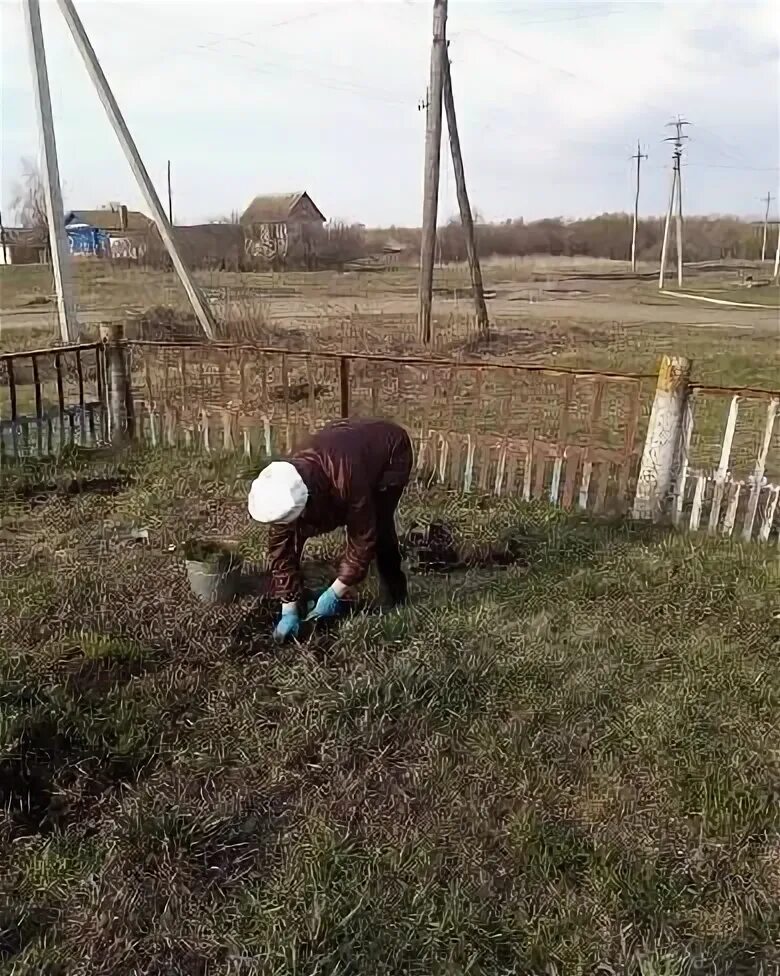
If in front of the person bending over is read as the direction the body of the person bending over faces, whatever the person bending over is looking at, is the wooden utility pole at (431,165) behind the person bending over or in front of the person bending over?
behind

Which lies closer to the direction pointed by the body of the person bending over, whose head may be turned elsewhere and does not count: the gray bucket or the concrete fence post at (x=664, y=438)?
the gray bucket

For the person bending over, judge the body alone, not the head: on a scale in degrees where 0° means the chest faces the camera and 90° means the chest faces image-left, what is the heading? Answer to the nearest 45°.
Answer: approximately 45°

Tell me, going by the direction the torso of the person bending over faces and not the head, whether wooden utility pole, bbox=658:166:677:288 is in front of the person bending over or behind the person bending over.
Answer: behind

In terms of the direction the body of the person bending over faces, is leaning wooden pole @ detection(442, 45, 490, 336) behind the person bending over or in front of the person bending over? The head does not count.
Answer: behind

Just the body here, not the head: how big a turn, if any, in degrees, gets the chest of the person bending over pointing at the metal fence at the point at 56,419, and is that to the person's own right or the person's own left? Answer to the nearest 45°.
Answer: approximately 90° to the person's own right

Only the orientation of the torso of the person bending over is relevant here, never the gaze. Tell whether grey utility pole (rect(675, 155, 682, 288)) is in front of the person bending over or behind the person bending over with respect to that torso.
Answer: behind

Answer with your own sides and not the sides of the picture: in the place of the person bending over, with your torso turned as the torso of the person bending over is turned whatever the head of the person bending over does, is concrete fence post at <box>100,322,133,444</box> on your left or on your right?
on your right

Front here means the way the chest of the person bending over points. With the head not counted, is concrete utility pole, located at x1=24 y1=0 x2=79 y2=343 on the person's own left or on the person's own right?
on the person's own right
